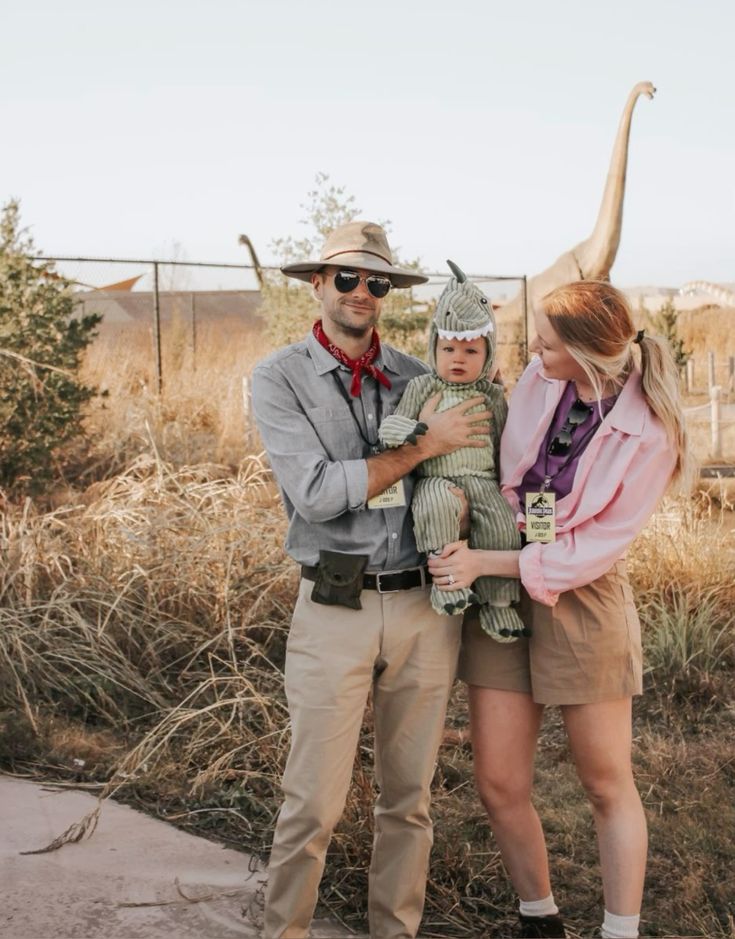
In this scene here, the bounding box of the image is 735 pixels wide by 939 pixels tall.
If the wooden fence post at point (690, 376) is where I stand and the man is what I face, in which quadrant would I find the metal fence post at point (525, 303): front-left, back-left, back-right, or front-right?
front-right

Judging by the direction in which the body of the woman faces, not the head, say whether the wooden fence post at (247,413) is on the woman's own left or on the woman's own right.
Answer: on the woman's own right

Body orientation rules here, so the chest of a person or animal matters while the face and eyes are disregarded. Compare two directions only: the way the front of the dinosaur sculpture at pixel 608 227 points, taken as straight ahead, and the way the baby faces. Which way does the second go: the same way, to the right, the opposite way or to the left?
to the right

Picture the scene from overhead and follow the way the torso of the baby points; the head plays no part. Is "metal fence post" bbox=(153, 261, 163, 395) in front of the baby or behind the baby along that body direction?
behind

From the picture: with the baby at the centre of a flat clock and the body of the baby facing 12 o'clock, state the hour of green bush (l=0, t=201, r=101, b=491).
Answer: The green bush is roughly at 5 o'clock from the baby.

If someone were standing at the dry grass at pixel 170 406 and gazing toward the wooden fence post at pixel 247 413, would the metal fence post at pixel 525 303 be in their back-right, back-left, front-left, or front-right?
front-left

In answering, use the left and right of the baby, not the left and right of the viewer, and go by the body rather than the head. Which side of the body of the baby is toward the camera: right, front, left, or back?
front

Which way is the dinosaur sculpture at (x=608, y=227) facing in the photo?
to the viewer's right

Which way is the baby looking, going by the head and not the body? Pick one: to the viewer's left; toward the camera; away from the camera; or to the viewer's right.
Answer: toward the camera

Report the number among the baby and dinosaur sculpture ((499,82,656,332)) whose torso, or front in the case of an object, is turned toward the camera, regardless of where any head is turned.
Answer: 1

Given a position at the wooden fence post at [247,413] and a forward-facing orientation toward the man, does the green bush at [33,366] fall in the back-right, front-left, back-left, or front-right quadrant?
front-right

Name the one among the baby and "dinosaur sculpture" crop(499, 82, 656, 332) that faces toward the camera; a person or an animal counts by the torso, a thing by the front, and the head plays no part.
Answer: the baby

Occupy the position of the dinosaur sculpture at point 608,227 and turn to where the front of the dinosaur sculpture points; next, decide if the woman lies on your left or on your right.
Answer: on your right
